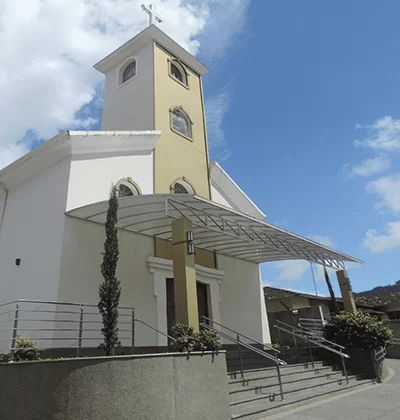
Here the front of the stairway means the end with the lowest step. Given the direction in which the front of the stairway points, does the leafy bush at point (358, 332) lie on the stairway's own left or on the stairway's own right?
on the stairway's own left

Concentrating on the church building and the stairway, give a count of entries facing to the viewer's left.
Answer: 0

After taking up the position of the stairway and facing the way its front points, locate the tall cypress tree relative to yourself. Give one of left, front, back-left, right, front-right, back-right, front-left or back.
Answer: right

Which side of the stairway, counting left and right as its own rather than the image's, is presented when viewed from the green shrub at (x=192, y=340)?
right

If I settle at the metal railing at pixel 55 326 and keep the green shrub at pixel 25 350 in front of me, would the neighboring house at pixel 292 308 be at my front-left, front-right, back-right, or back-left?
back-left

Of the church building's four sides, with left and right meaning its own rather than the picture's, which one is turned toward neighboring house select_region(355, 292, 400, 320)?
left

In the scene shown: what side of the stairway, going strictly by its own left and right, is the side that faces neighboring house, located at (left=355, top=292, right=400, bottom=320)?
left
